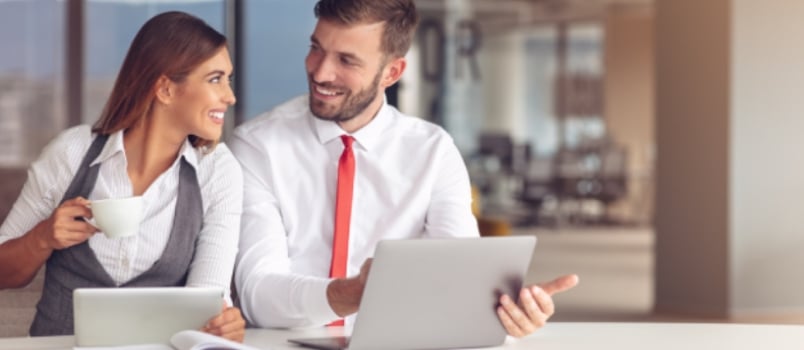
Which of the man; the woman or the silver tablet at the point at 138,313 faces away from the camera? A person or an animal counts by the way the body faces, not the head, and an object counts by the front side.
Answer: the silver tablet

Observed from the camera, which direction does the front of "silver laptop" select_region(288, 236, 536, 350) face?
facing away from the viewer and to the left of the viewer

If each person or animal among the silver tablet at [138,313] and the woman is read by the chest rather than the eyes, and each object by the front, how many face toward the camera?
1

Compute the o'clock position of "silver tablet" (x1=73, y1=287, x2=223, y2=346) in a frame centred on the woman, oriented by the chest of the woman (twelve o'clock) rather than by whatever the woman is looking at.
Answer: The silver tablet is roughly at 12 o'clock from the woman.

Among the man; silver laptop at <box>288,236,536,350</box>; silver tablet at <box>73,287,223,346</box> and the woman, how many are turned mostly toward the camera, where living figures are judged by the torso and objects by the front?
2

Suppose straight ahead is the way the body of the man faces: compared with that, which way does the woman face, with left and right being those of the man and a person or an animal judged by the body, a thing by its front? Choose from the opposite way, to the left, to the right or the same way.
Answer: the same way

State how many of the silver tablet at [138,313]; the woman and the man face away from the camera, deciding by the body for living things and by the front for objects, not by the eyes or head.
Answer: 1

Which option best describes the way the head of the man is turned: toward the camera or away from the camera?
toward the camera

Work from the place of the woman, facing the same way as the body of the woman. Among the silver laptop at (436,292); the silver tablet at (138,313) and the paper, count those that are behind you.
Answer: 0

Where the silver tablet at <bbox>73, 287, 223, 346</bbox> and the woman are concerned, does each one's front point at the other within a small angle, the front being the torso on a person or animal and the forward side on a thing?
yes

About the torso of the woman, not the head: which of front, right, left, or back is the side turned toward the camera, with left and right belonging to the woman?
front

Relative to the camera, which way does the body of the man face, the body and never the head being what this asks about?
toward the camera

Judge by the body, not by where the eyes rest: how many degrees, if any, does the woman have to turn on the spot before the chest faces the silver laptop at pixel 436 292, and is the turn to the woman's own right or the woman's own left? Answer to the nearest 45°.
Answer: approximately 45° to the woman's own left

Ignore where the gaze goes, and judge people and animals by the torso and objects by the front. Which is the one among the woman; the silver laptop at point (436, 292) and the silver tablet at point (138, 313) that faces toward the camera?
the woman

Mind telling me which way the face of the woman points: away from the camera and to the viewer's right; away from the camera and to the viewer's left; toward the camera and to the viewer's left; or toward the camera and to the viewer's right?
toward the camera and to the viewer's right

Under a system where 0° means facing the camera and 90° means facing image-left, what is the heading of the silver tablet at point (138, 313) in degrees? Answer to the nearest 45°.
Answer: approximately 180°

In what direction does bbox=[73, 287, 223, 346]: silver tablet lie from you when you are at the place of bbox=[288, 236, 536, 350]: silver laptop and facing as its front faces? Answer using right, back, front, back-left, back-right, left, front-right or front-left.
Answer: front-left

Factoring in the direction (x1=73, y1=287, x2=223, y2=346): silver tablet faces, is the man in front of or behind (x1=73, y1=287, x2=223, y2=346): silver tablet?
in front

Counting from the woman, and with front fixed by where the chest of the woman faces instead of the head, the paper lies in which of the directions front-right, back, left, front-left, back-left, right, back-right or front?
front
